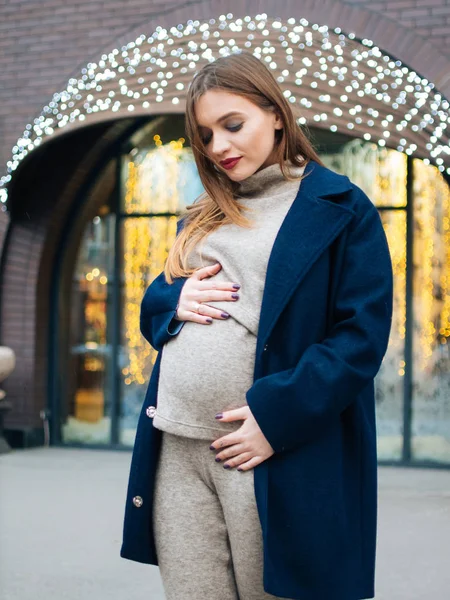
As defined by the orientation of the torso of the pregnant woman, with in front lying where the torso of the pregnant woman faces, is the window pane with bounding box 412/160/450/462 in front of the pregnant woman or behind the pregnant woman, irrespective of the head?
behind

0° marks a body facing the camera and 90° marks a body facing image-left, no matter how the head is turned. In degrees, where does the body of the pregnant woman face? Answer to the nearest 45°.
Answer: approximately 45°

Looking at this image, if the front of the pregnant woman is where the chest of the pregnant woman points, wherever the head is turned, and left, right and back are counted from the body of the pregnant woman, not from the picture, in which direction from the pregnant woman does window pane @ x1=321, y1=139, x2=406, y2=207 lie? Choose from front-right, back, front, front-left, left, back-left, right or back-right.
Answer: back-right
